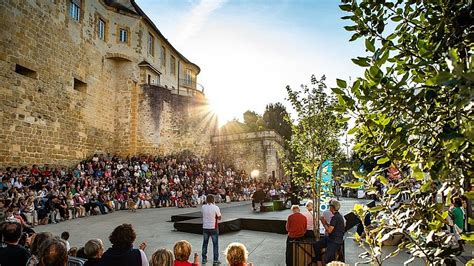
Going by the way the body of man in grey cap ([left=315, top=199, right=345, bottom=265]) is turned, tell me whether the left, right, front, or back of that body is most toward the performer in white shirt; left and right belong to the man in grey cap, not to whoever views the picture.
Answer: front

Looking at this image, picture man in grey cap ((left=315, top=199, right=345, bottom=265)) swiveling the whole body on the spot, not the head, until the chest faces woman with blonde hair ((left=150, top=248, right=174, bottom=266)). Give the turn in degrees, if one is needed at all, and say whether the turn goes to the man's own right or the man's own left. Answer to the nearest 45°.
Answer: approximately 45° to the man's own left

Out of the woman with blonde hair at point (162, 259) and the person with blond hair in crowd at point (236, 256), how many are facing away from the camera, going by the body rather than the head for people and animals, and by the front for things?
2

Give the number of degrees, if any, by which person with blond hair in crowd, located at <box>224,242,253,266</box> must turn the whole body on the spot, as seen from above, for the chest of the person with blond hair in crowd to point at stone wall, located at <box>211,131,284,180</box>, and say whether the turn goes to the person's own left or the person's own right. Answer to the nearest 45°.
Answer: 0° — they already face it

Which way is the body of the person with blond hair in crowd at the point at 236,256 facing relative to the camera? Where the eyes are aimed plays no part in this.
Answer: away from the camera

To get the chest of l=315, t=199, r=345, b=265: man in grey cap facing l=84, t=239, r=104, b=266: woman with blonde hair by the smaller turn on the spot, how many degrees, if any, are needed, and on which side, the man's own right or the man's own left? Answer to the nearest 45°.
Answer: approximately 45° to the man's own left

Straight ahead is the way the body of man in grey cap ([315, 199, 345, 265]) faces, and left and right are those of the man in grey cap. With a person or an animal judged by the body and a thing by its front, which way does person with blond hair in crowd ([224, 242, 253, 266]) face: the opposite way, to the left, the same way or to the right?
to the right

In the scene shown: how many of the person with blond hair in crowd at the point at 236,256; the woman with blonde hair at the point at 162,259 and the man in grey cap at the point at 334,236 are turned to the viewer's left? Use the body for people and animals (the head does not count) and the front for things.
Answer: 1

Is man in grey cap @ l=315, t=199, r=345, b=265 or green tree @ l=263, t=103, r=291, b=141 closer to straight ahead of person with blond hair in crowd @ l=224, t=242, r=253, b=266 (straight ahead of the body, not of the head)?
the green tree

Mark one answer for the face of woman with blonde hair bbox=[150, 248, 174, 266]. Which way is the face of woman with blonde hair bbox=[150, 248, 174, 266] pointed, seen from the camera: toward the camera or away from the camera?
away from the camera

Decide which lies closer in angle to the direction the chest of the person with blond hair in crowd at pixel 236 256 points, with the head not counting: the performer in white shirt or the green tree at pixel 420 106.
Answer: the performer in white shirt

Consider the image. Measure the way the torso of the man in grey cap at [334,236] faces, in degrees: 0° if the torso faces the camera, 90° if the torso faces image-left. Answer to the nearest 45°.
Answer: approximately 90°

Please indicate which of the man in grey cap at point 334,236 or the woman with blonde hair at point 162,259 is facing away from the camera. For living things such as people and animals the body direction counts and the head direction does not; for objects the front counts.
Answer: the woman with blonde hair

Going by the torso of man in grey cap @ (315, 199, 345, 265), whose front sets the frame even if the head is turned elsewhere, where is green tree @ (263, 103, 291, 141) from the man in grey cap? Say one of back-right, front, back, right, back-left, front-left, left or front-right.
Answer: right

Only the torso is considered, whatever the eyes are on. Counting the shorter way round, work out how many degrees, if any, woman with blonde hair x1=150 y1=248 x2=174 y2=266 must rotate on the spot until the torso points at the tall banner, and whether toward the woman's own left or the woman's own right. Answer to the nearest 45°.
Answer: approximately 45° to the woman's own right

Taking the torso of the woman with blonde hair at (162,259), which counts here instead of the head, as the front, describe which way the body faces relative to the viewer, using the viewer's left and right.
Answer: facing away from the viewer
